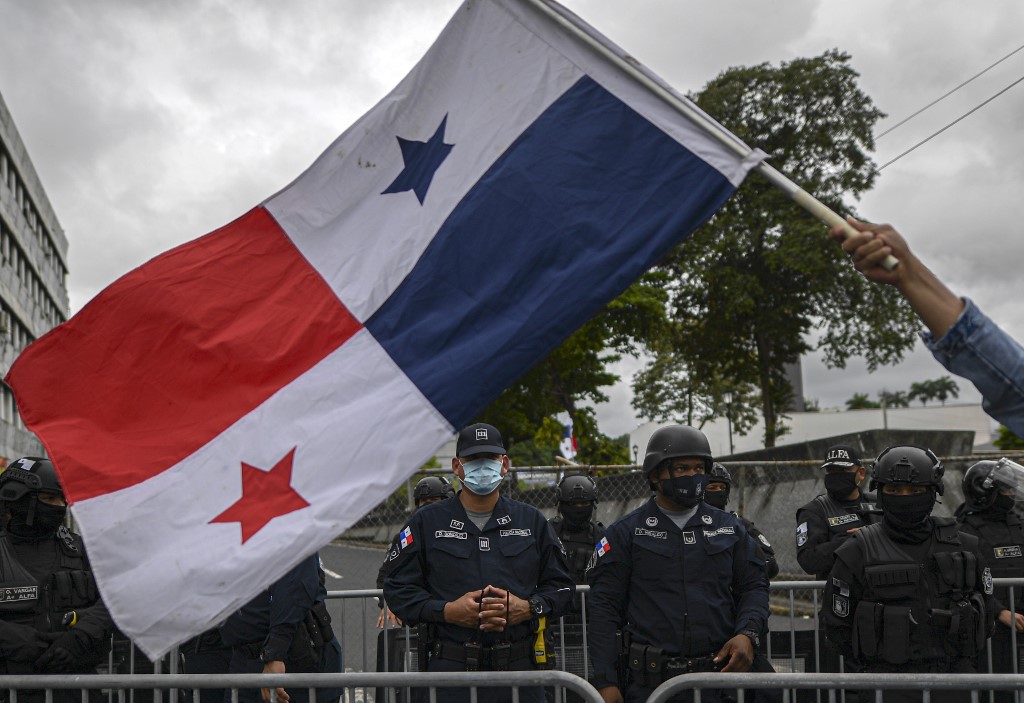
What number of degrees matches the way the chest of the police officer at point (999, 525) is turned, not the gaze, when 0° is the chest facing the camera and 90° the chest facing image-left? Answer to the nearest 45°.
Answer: approximately 315°

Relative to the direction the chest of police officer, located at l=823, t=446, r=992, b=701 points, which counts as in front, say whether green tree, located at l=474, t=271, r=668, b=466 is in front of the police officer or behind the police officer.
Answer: behind

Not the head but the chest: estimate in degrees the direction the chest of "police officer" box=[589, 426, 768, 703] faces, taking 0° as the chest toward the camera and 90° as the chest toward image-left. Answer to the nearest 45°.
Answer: approximately 0°

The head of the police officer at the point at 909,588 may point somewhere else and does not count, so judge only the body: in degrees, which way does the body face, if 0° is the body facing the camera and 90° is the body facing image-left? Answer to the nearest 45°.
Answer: approximately 0°

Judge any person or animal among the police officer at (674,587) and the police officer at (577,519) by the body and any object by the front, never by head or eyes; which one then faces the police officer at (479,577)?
the police officer at (577,519)

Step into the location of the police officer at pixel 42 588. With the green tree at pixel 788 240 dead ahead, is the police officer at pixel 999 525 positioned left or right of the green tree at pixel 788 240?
right

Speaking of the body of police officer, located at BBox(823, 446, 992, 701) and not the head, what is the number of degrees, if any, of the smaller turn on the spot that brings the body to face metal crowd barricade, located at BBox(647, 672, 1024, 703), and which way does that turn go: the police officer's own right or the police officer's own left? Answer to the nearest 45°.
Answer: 0° — they already face it
